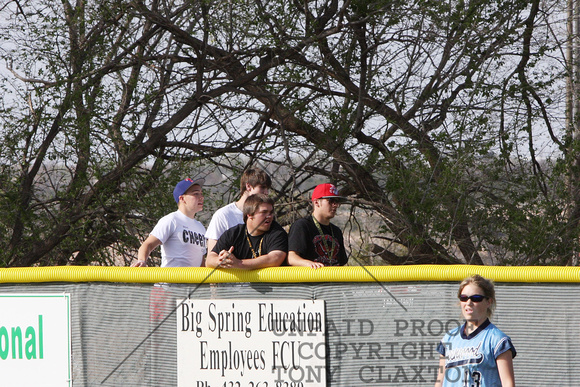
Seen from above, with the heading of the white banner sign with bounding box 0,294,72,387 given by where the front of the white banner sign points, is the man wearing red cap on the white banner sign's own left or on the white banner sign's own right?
on the white banner sign's own left

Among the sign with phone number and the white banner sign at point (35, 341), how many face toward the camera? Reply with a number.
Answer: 2

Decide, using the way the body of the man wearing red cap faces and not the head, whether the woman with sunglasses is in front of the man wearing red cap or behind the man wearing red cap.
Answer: in front

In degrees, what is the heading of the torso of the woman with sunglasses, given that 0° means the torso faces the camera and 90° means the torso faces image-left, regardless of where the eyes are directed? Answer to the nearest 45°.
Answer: approximately 45°

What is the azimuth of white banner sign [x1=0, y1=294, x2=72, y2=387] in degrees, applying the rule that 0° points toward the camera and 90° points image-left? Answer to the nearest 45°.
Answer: approximately 0°

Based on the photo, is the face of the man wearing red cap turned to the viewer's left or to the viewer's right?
to the viewer's right

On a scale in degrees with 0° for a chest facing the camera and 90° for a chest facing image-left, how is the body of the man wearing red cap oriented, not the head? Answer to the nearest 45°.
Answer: approximately 315°
